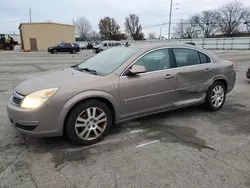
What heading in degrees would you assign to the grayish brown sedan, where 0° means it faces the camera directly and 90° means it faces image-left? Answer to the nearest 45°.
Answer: approximately 45°

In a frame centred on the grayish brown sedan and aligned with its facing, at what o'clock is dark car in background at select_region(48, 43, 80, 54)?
The dark car in background is roughly at 4 o'clock from the grayish brown sedan.

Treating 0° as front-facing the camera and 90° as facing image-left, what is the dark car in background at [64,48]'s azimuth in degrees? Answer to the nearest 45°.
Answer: approximately 90°

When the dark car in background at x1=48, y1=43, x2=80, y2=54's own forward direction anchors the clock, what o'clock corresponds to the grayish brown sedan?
The grayish brown sedan is roughly at 9 o'clock from the dark car in background.
